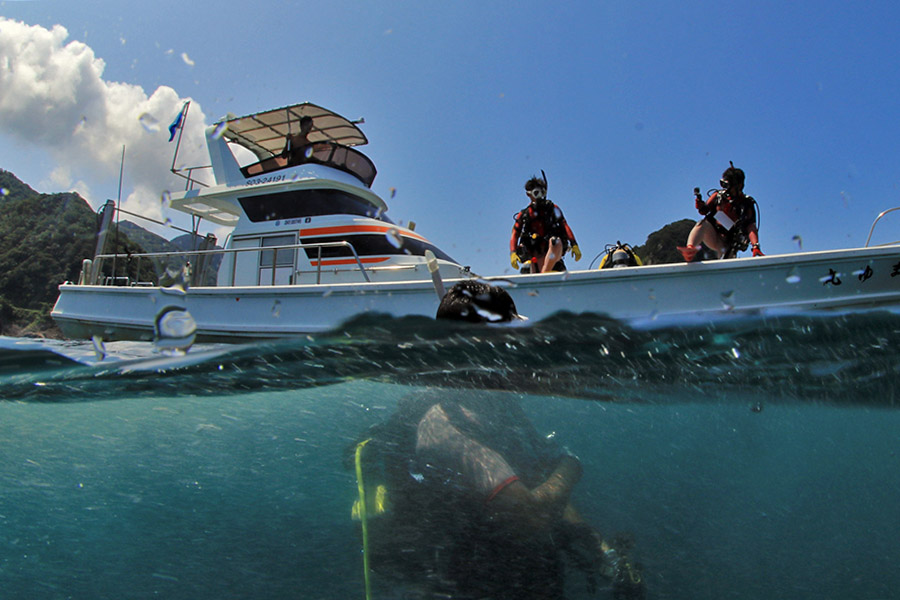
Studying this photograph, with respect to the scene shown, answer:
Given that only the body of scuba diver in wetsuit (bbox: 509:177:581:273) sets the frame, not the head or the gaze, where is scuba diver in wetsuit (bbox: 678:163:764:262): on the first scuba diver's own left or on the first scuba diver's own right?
on the first scuba diver's own left

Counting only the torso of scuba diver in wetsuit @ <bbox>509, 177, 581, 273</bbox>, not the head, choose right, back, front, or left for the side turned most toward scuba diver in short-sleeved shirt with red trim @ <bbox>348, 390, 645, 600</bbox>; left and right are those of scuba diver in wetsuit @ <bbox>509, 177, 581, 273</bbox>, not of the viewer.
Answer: front

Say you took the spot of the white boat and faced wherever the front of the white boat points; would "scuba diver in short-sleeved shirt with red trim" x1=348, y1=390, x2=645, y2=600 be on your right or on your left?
on your right

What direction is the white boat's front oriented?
to the viewer's right

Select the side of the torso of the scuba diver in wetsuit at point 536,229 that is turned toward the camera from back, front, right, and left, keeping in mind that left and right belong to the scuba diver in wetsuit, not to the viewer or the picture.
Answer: front

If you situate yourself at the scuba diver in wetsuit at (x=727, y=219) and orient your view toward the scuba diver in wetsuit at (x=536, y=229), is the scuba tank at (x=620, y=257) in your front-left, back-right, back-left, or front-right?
front-right

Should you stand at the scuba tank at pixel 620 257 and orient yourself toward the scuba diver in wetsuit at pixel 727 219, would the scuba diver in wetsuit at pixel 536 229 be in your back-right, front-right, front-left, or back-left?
back-right

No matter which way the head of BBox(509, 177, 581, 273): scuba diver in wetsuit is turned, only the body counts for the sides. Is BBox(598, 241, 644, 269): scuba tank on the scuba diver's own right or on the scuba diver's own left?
on the scuba diver's own left
